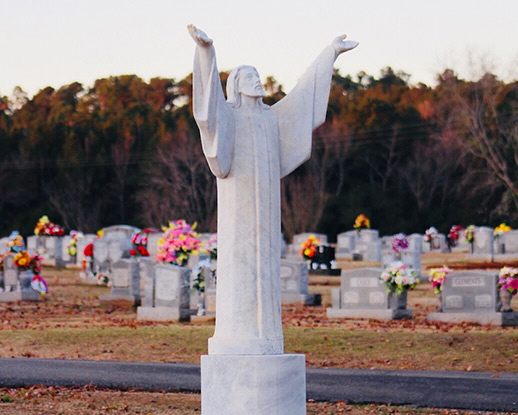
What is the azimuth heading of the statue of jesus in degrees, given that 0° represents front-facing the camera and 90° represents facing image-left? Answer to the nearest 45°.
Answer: approximately 315°

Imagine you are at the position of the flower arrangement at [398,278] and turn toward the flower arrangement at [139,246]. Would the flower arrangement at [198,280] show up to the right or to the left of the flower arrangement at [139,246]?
left

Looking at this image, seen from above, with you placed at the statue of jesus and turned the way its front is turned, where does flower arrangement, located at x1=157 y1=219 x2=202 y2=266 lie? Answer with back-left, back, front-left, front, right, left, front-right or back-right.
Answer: back-left

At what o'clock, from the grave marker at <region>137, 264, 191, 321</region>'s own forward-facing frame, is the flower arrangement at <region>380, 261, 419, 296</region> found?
The flower arrangement is roughly at 8 o'clock from the grave marker.

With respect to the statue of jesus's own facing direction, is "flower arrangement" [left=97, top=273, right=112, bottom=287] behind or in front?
behind

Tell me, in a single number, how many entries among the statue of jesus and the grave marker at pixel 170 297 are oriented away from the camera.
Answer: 0

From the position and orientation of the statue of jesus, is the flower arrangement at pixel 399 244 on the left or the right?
on its left

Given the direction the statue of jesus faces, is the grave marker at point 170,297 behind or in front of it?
behind

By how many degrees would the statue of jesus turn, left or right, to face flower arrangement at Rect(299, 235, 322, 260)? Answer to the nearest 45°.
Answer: approximately 135° to its left

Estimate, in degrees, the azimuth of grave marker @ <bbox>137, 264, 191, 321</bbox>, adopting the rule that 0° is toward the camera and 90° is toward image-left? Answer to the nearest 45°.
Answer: approximately 45°

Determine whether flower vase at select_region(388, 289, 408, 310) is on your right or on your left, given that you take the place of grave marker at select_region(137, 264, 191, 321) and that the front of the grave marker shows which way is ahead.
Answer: on your left

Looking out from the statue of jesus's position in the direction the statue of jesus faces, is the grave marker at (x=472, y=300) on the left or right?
on its left

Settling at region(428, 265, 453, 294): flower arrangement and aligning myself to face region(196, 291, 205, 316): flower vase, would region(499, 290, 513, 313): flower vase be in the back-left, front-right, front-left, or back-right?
back-left
